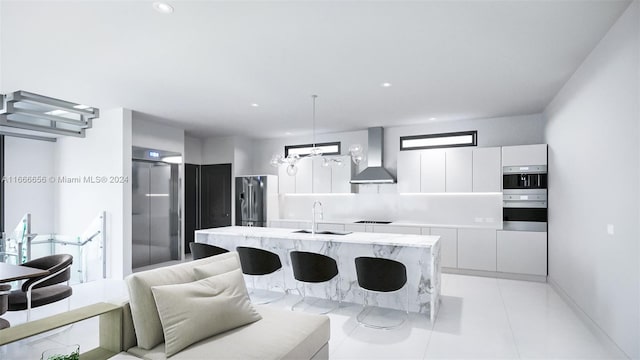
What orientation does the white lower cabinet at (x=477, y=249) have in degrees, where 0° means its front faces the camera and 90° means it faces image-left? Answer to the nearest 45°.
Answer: approximately 0°

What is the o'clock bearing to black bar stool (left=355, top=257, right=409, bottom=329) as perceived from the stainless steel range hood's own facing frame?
The black bar stool is roughly at 12 o'clock from the stainless steel range hood.

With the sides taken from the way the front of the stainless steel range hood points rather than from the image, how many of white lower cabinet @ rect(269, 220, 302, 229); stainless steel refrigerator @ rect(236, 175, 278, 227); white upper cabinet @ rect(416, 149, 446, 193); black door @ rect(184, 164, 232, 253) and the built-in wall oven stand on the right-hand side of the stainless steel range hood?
3

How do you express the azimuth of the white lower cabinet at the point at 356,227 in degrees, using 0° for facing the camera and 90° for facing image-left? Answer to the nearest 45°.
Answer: approximately 0°

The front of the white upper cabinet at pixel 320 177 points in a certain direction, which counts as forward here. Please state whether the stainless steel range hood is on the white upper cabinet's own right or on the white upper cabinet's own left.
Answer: on the white upper cabinet's own left

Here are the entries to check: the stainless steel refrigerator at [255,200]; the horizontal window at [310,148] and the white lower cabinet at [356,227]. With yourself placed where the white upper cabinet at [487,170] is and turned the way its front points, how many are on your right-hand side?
3

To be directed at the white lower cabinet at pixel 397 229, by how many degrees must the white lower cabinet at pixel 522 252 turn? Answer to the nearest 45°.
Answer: approximately 90° to its right

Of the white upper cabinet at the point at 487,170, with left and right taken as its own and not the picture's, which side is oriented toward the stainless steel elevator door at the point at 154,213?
right
